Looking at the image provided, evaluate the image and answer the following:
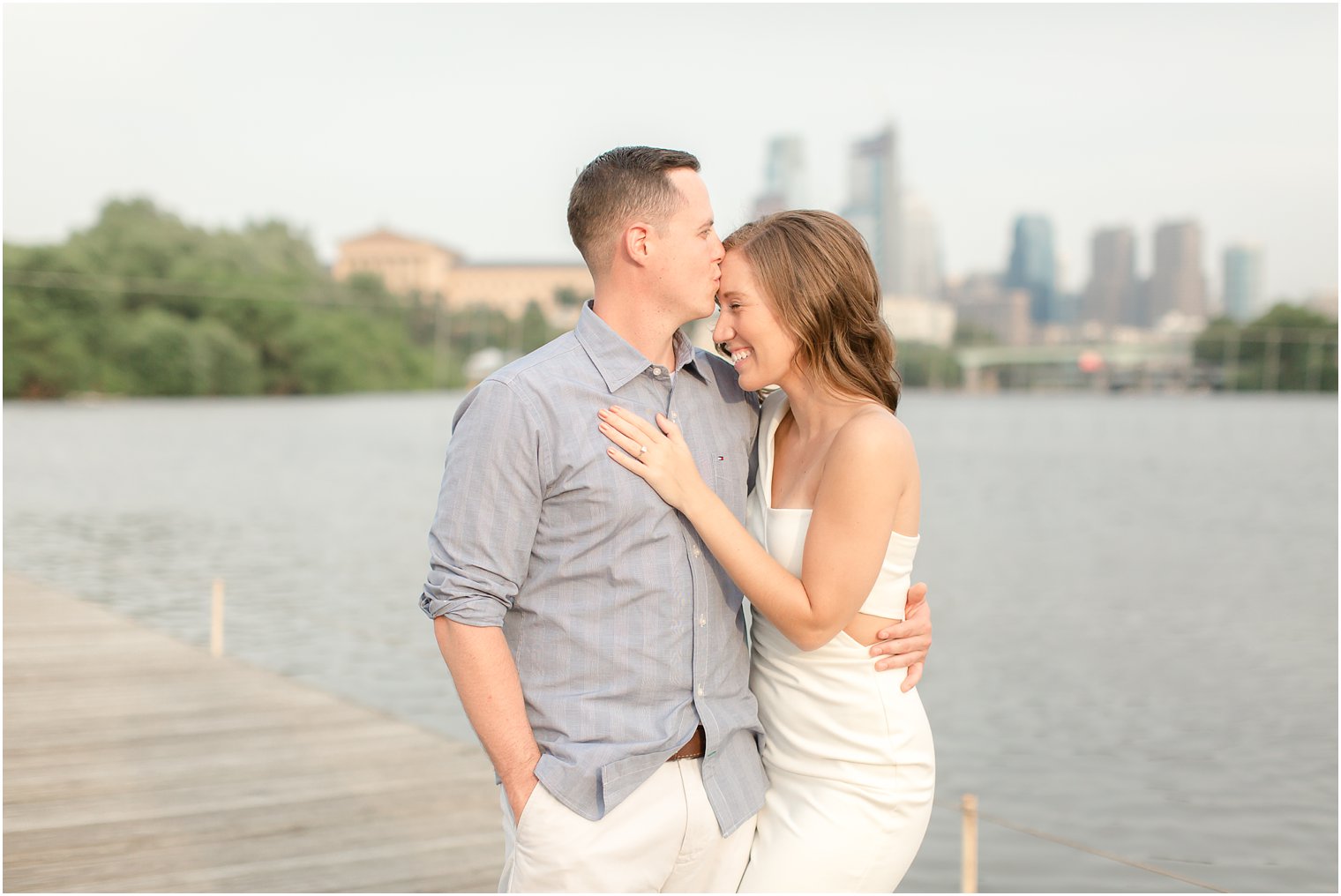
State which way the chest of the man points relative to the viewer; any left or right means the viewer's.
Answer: facing the viewer and to the right of the viewer

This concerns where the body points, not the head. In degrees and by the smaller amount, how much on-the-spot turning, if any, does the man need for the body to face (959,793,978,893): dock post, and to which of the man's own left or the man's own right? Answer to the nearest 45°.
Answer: approximately 90° to the man's own left

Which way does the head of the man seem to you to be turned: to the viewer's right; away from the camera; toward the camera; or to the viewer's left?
to the viewer's right
